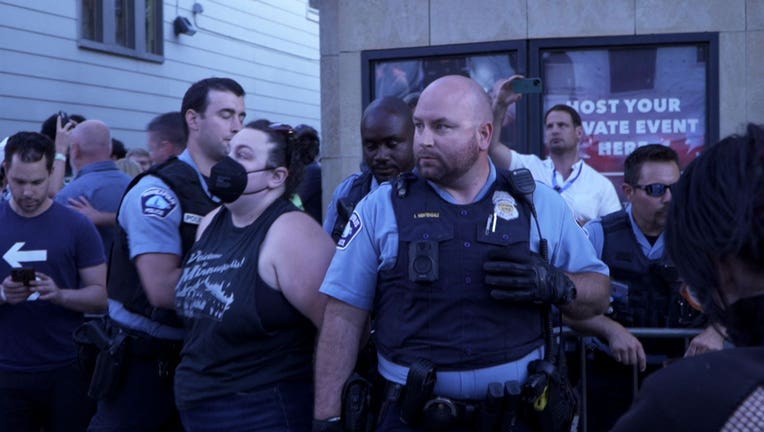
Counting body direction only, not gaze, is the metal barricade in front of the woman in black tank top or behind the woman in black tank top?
behind

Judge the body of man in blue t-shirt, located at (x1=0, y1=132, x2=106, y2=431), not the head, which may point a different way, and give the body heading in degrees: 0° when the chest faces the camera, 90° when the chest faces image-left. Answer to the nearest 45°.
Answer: approximately 0°

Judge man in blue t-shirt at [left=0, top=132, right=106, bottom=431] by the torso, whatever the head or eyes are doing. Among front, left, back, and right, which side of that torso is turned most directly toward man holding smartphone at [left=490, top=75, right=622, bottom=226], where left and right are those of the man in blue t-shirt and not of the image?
left
